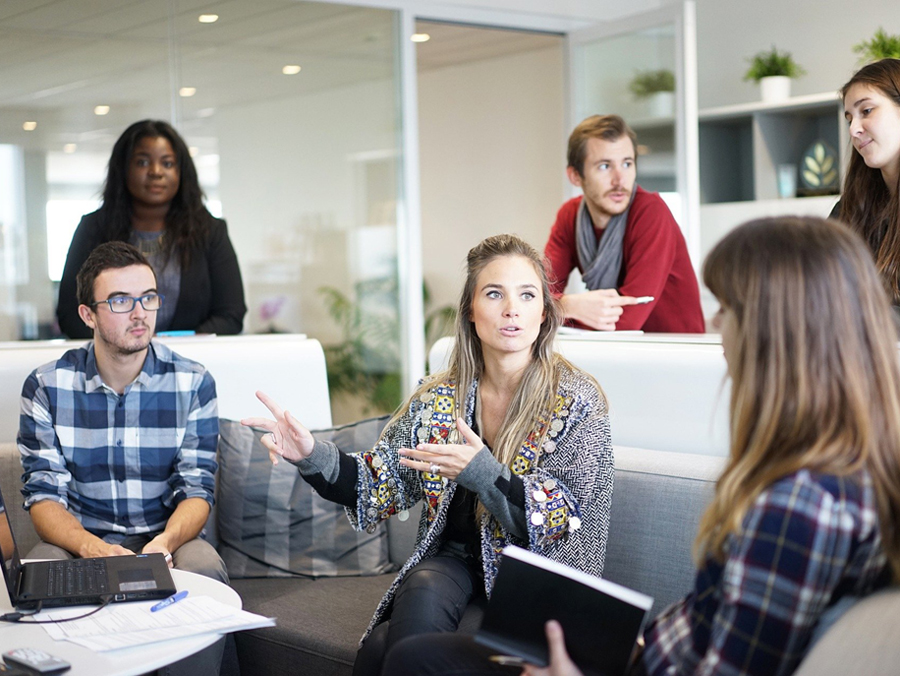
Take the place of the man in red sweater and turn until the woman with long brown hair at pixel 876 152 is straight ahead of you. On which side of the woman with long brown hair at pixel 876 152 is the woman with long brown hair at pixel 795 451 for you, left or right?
right

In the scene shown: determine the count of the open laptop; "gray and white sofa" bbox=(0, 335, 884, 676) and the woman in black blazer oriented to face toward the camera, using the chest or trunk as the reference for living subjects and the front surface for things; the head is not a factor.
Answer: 2

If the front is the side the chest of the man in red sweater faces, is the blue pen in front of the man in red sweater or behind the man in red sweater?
in front

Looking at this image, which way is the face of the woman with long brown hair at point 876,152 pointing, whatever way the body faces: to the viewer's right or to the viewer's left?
to the viewer's left

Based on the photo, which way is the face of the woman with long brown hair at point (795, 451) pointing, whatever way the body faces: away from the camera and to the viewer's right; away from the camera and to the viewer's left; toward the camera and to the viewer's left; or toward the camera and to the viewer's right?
away from the camera and to the viewer's left

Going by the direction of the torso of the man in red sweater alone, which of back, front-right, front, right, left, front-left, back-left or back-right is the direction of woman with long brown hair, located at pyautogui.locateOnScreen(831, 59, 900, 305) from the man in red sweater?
left

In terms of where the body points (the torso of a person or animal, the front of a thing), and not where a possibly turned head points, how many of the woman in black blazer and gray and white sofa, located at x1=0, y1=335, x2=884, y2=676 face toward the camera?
2
